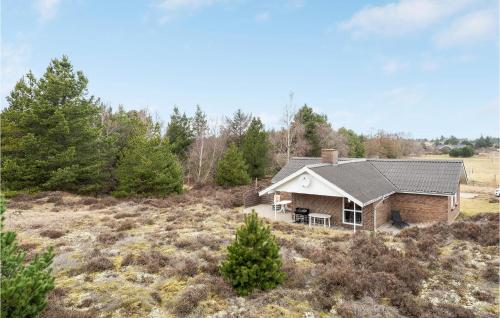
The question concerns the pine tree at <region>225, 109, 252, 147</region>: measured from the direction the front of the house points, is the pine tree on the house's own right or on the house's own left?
on the house's own right

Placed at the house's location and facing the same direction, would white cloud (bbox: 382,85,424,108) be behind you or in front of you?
behind

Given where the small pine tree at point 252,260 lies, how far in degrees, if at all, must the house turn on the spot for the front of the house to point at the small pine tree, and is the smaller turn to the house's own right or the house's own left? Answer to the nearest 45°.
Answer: approximately 45° to the house's own left

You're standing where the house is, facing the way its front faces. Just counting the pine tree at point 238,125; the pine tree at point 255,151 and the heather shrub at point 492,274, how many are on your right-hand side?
2

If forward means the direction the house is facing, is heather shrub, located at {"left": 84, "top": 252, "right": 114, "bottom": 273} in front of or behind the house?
in front

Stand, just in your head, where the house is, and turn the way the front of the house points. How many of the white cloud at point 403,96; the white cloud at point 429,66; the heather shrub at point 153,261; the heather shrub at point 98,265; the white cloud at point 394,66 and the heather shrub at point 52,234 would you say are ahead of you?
3

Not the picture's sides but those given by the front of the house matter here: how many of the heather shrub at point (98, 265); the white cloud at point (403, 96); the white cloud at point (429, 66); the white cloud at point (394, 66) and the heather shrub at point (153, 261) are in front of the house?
2

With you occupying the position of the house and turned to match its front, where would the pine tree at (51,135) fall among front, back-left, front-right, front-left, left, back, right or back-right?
front-right

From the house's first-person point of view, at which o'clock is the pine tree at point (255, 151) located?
The pine tree is roughly at 3 o'clock from the house.

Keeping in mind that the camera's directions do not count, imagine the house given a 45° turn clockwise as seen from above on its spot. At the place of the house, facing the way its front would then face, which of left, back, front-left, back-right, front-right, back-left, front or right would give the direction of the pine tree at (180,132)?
front-right

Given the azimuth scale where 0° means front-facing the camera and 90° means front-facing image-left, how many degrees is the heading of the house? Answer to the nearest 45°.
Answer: approximately 45°

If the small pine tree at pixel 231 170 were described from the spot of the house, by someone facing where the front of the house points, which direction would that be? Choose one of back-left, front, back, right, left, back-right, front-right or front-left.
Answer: right

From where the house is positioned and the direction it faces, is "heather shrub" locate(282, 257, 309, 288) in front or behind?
in front
